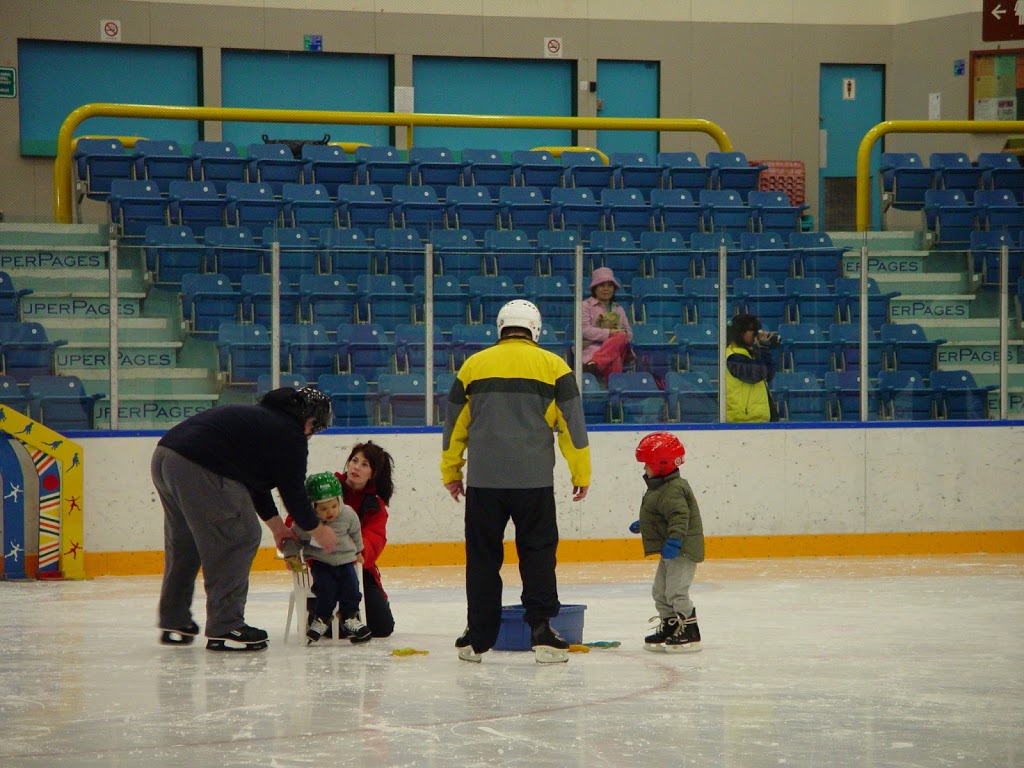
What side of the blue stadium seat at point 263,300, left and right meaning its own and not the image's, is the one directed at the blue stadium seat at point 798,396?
left

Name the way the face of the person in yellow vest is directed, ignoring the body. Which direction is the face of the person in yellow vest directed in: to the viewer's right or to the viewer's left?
to the viewer's right

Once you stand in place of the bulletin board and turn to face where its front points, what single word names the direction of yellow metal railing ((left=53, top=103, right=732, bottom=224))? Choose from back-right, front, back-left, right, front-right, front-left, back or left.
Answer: front-right

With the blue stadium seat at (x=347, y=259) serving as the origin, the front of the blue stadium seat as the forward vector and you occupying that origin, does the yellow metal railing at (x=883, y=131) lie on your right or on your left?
on your left

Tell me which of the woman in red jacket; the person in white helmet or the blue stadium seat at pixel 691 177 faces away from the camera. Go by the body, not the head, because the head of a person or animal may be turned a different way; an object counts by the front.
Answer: the person in white helmet

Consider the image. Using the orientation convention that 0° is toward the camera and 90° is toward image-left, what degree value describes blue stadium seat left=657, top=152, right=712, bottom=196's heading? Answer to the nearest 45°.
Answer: approximately 0°

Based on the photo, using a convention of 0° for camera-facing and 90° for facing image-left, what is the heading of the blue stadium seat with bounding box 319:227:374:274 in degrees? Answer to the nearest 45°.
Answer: approximately 0°

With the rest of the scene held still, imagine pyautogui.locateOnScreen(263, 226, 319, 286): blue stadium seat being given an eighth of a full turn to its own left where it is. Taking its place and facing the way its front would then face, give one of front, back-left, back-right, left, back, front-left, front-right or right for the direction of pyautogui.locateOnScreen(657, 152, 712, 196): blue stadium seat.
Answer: left

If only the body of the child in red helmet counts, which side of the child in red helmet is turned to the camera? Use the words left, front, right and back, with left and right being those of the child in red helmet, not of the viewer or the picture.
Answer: left

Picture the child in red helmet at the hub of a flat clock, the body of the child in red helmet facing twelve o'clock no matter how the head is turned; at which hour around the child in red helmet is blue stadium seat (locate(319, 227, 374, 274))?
The blue stadium seat is roughly at 2 o'clock from the child in red helmet.

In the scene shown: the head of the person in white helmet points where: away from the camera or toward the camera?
away from the camera

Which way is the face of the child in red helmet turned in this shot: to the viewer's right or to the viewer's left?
to the viewer's left
